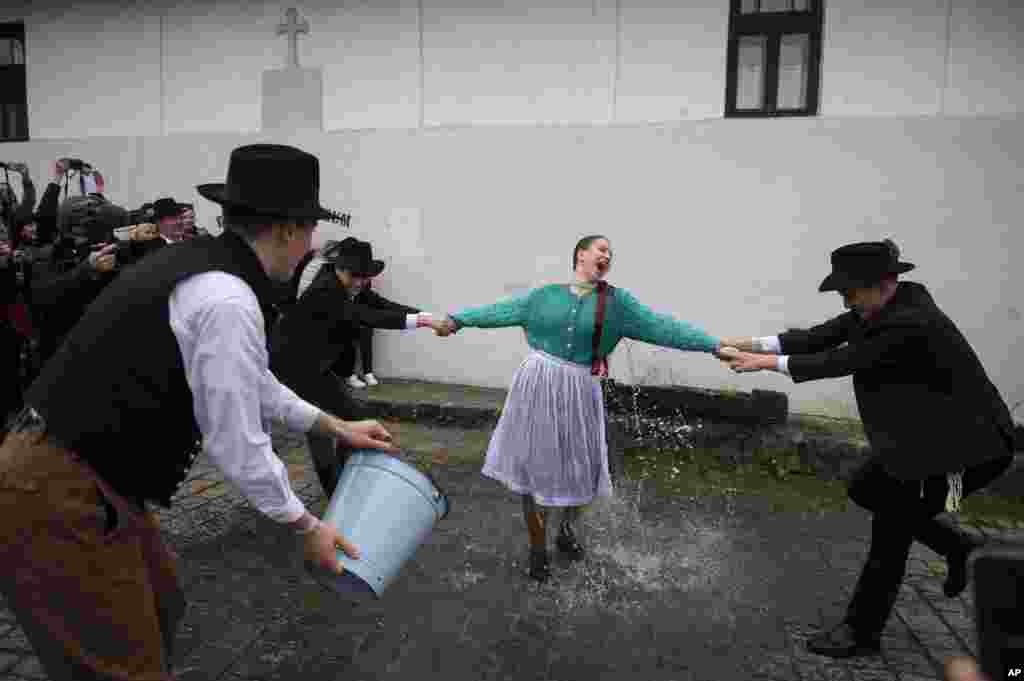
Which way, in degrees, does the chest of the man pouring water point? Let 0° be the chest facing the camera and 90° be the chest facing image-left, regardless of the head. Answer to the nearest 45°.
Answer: approximately 225°

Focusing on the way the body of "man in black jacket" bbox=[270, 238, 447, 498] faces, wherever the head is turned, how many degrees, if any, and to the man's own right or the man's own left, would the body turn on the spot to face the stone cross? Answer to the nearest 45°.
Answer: approximately 90° to the man's own left

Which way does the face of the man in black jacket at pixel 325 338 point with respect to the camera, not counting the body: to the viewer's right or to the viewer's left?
to the viewer's right

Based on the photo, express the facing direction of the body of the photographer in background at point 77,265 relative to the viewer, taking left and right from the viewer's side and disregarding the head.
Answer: facing to the right of the viewer

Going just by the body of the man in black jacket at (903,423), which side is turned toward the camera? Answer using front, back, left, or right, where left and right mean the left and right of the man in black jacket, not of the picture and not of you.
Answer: left

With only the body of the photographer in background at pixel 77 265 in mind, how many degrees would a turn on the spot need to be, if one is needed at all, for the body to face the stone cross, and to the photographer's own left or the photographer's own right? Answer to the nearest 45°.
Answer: approximately 45° to the photographer's own left

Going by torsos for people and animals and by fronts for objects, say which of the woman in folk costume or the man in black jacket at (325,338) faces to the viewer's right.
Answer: the man in black jacket

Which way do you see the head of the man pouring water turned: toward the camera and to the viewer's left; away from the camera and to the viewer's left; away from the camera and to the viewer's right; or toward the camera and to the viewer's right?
away from the camera and to the viewer's right

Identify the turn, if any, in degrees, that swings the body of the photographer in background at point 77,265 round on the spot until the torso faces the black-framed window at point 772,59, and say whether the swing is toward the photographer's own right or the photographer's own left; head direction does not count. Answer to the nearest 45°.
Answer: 0° — they already face it

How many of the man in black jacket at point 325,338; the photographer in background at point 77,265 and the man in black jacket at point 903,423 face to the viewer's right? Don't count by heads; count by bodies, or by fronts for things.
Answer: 2

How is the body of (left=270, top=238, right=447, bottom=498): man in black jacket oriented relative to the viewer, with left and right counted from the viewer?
facing to the right of the viewer
